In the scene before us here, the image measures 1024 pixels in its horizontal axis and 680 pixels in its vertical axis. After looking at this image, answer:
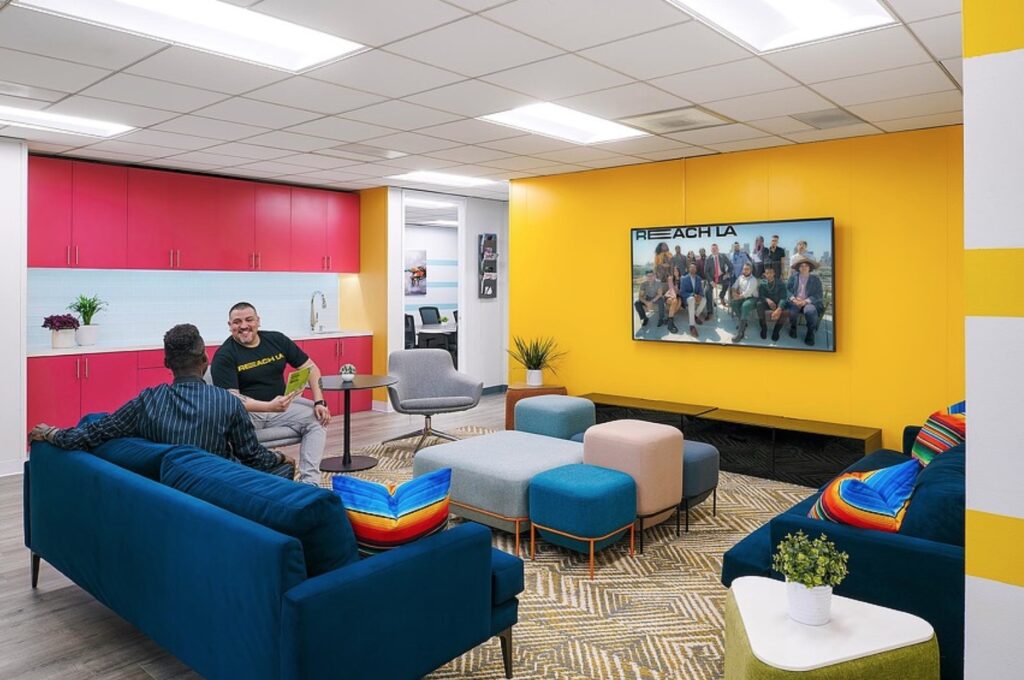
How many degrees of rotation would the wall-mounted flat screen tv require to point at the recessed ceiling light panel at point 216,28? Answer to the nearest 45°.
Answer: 0° — it already faces it

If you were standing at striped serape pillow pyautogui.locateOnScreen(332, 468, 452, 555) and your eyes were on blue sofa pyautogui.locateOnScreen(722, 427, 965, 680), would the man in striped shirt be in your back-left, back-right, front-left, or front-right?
back-left

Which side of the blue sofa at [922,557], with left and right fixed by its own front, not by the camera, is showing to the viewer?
left

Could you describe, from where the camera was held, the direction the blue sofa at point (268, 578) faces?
facing away from the viewer and to the right of the viewer

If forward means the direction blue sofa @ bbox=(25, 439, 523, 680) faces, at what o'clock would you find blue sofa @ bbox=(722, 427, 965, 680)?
blue sofa @ bbox=(722, 427, 965, 680) is roughly at 2 o'clock from blue sofa @ bbox=(25, 439, 523, 680).

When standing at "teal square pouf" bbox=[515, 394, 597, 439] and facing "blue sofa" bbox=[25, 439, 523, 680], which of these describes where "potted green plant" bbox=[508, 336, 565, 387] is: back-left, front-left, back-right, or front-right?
back-right

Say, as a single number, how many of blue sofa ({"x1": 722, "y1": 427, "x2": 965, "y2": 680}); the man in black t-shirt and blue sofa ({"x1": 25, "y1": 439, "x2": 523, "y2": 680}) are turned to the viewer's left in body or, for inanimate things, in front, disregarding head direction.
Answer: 1

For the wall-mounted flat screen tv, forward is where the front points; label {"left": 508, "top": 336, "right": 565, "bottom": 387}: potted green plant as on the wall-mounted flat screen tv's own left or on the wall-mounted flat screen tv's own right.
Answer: on the wall-mounted flat screen tv's own right

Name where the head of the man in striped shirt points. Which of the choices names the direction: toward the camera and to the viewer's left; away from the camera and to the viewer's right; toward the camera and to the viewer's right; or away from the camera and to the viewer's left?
away from the camera and to the viewer's right

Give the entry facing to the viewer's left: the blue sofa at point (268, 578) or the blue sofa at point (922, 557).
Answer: the blue sofa at point (922, 557)

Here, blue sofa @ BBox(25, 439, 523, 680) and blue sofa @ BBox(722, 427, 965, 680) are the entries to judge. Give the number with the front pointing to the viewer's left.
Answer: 1

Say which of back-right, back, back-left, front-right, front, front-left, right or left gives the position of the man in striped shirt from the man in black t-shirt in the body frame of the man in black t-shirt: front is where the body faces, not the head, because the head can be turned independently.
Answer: front-right

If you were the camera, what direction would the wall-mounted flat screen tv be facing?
facing the viewer and to the left of the viewer

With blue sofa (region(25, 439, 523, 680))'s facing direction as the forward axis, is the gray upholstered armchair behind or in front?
in front

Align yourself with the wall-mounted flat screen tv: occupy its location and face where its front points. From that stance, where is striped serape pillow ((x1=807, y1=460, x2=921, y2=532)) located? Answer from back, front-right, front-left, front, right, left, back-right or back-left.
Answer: front-left

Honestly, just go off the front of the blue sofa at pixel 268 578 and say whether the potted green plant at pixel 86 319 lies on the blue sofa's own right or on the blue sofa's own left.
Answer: on the blue sofa's own left

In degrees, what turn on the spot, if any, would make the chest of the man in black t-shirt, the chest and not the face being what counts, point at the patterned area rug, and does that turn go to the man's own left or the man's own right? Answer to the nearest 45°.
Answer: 0° — they already face it
